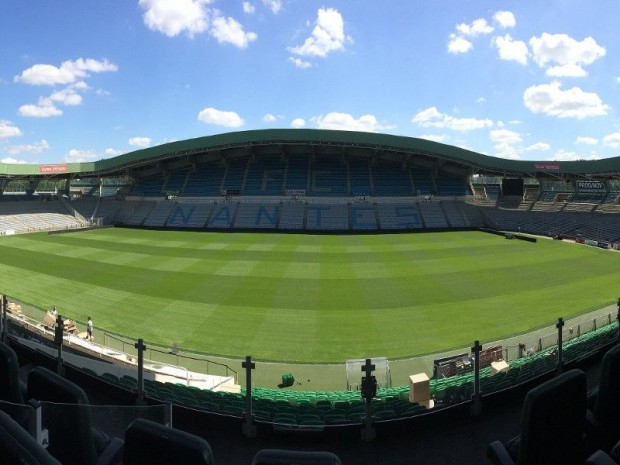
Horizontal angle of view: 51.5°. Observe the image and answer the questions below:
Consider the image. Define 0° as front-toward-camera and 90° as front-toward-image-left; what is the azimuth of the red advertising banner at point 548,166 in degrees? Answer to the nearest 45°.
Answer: approximately 0°
